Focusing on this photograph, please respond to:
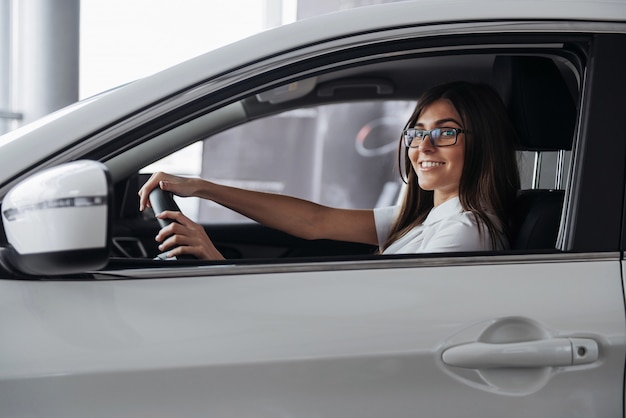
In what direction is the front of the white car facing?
to the viewer's left
